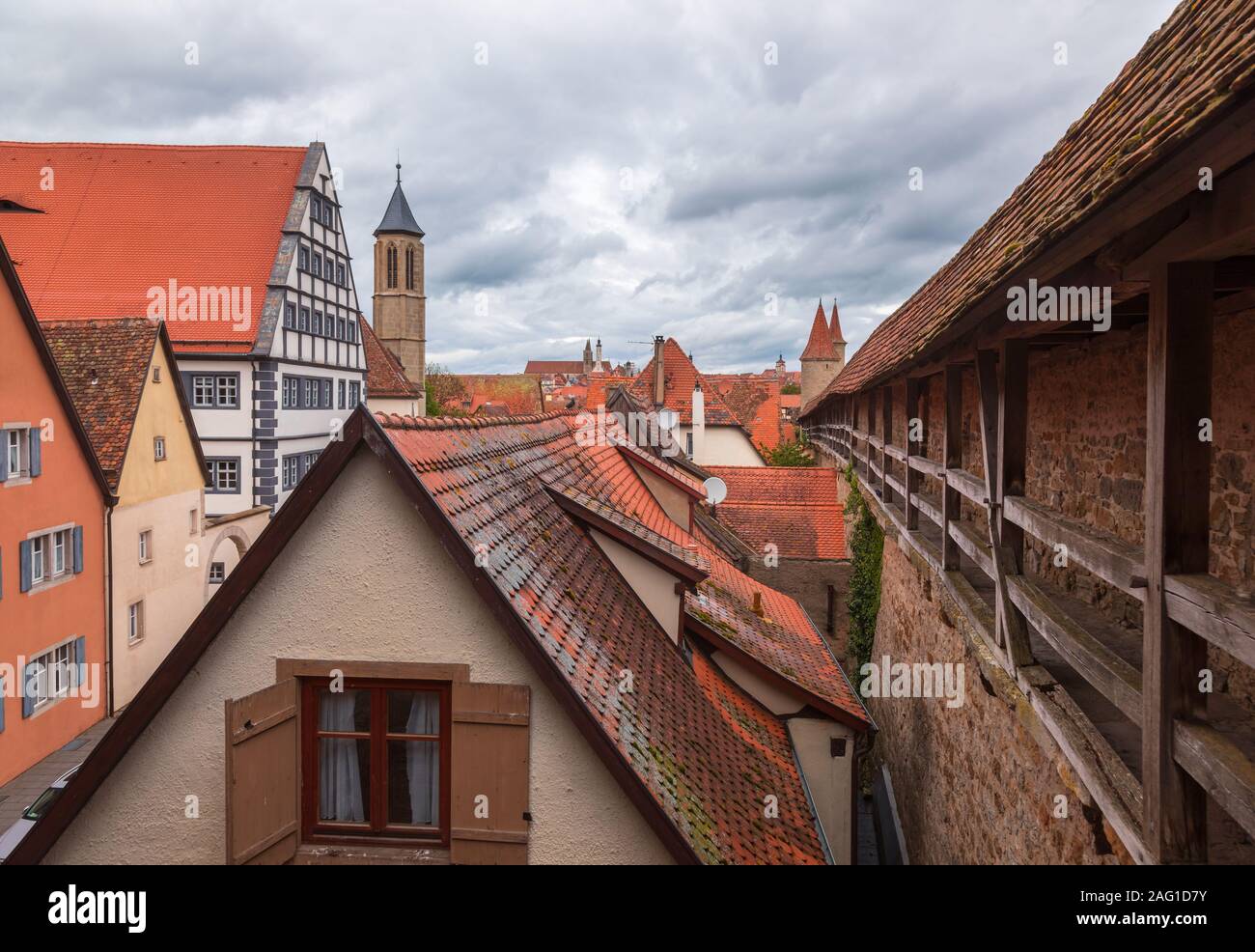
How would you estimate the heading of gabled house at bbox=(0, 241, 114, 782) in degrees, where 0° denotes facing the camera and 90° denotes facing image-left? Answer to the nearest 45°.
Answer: approximately 315°

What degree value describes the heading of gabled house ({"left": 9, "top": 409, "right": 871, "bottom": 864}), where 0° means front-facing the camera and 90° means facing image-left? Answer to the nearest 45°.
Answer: approximately 0°

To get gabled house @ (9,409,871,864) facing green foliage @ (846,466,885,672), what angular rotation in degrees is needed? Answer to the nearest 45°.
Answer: approximately 135° to its left

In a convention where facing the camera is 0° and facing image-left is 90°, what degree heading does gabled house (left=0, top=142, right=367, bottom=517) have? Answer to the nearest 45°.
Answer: approximately 315°

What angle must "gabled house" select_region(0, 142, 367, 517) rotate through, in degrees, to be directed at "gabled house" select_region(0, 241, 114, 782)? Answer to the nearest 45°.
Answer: approximately 45° to its right

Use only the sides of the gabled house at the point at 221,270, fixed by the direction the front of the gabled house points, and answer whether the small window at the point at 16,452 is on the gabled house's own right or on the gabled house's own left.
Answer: on the gabled house's own right

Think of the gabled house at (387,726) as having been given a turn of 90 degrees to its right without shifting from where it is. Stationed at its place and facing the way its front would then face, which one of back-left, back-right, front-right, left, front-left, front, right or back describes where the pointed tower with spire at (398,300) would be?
right

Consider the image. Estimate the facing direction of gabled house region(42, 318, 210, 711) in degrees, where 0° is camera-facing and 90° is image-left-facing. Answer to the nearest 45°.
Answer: approximately 315°
